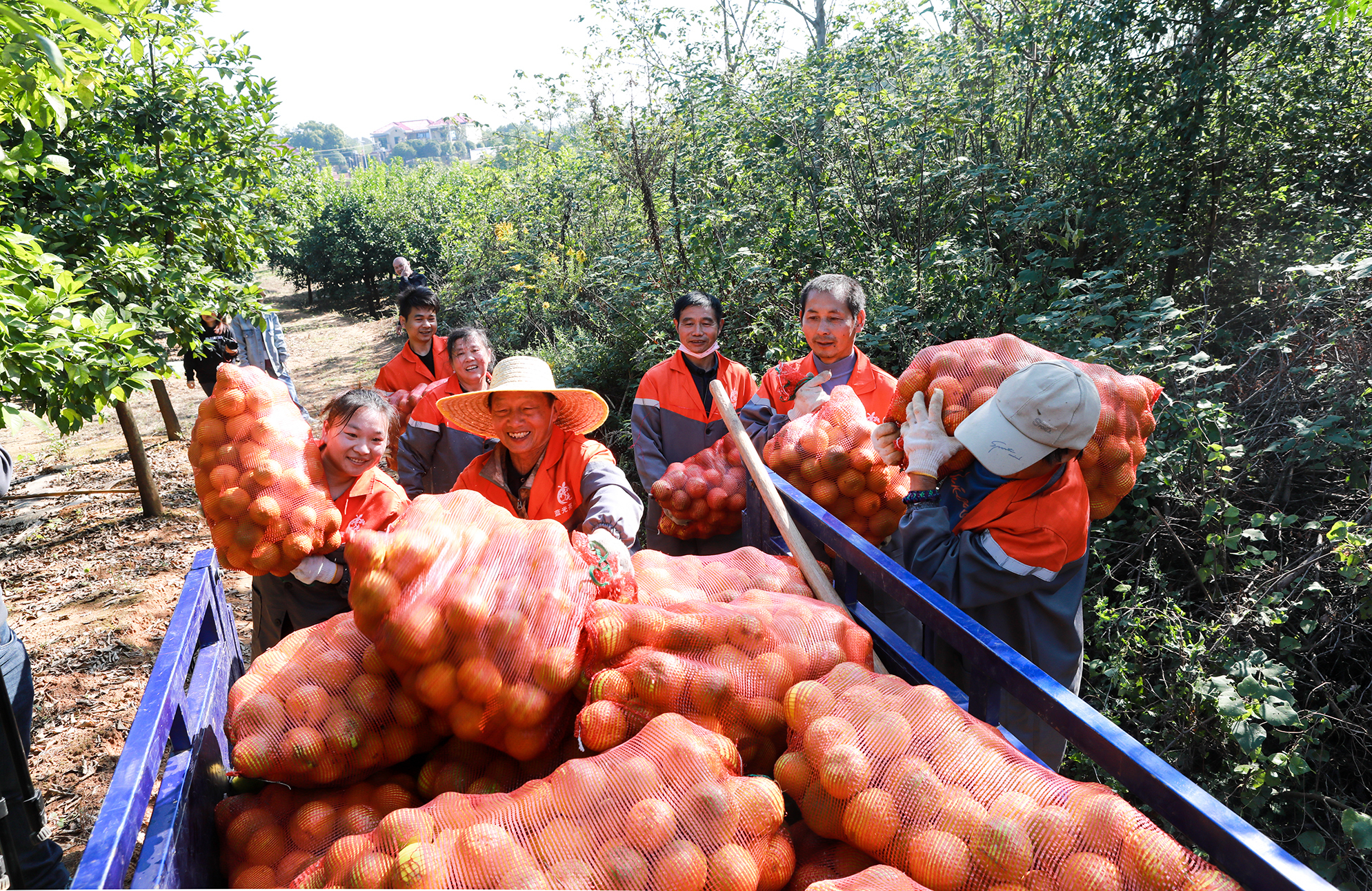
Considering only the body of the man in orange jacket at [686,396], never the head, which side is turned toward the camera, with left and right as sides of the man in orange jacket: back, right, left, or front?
front

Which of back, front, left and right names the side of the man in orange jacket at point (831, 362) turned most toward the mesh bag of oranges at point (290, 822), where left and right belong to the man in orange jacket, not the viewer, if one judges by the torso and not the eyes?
front

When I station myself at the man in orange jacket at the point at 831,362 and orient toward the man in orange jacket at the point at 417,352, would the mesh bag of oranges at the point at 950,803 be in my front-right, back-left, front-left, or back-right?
back-left

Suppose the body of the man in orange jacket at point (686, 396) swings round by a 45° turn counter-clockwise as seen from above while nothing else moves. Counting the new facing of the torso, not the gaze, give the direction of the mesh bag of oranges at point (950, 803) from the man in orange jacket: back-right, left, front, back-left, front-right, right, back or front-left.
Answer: front-right

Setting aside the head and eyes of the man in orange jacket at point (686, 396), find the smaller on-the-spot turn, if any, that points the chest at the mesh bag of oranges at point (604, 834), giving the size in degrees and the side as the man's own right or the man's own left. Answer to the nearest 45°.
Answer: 0° — they already face it

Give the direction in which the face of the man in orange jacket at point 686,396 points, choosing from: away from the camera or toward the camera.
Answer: toward the camera

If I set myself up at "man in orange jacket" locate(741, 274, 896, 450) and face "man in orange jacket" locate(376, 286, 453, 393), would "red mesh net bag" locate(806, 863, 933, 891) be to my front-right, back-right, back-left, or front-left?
back-left

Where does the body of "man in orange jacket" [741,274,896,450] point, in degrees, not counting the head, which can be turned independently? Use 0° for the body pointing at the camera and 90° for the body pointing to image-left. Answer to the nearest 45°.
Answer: approximately 45°

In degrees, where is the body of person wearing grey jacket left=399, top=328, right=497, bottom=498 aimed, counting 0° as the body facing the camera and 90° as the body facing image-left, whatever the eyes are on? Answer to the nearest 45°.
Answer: approximately 315°

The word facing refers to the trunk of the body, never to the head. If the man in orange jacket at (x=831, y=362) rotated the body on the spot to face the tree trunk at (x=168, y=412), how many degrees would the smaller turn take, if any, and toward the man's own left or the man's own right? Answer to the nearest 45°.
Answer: approximately 90° to the man's own right

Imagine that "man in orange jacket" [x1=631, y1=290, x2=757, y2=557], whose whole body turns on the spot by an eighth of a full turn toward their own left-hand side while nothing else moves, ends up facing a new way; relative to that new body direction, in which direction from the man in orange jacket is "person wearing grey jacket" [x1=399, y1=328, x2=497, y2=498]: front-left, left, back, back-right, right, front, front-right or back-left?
back-right

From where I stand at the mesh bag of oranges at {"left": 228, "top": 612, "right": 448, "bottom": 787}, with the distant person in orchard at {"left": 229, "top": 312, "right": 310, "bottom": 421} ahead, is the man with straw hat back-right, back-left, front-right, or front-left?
front-right
